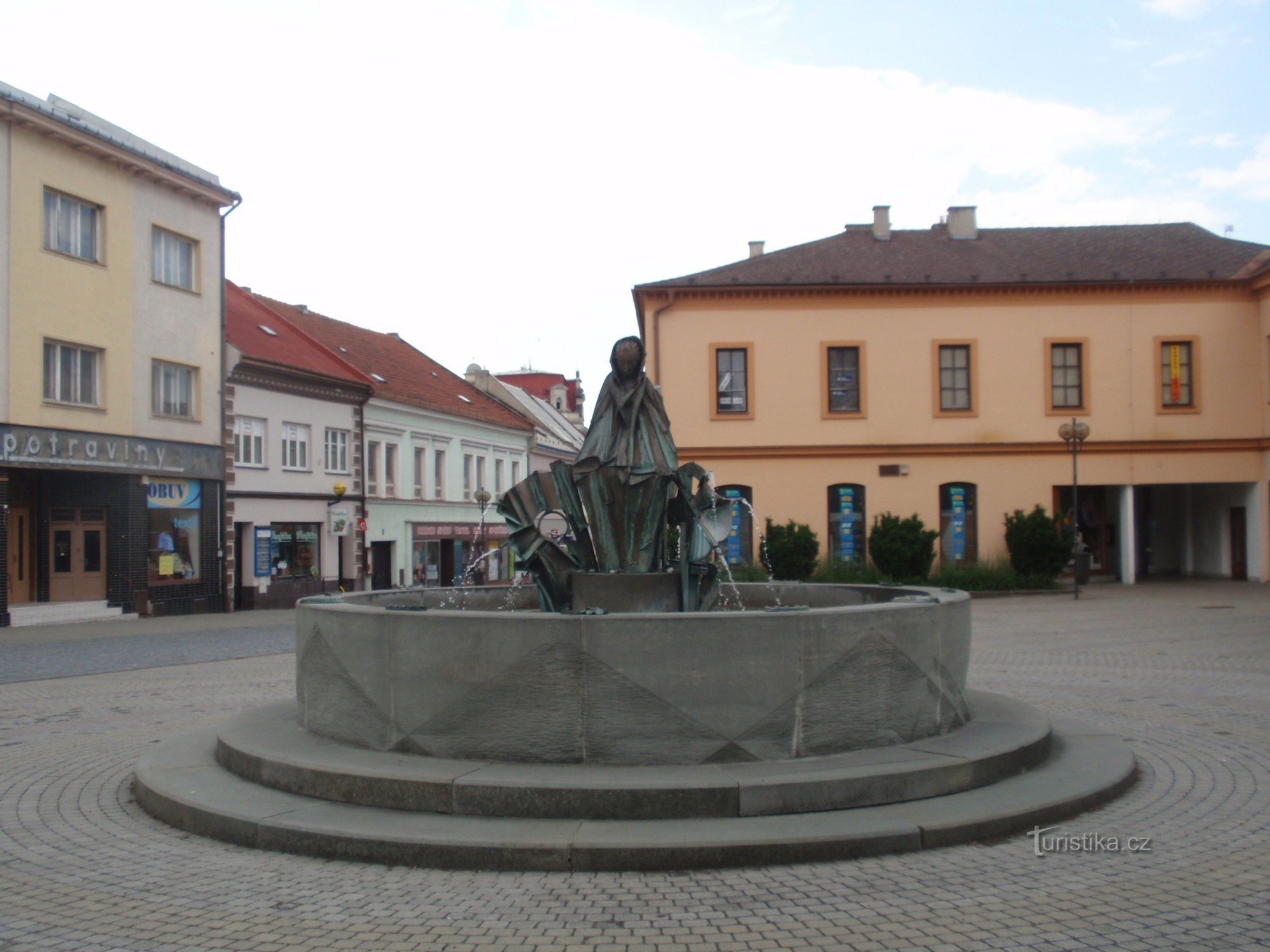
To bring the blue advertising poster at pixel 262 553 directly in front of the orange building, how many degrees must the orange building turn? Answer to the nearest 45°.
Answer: approximately 90° to its right

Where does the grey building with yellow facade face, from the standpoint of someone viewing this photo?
facing the viewer and to the right of the viewer

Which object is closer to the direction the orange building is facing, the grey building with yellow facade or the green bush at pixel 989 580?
the green bush

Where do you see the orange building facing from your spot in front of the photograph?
facing the viewer

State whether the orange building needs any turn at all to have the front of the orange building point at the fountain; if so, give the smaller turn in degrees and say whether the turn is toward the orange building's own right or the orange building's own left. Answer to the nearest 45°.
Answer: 0° — it already faces it

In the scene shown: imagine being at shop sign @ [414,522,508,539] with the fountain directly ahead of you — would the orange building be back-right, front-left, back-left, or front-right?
front-left

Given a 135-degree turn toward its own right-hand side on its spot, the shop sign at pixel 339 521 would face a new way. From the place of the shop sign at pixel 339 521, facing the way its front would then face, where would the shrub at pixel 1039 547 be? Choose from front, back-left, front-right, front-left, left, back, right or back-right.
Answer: back

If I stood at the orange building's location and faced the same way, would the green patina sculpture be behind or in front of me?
in front

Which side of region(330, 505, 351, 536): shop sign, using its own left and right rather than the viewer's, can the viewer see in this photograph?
front

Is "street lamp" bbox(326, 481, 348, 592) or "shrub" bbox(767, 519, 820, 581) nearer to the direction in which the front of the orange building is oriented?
the shrub

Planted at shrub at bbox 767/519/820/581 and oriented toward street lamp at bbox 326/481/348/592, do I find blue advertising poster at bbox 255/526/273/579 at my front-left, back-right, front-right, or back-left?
front-left

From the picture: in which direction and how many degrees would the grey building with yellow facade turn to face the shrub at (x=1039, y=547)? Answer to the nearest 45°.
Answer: approximately 45° to its left

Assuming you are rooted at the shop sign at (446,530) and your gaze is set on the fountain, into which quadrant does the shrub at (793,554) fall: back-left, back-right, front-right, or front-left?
front-left

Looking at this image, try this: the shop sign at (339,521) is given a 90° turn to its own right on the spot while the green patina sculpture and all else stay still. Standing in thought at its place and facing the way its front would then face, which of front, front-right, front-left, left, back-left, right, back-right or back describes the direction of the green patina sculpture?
left

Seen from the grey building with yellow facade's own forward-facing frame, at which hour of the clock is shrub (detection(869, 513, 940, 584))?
The shrub is roughly at 11 o'clock from the grey building with yellow facade.

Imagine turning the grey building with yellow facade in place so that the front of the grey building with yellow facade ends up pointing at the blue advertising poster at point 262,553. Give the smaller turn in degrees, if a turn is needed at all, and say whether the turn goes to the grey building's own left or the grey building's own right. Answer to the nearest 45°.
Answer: approximately 90° to the grey building's own left
